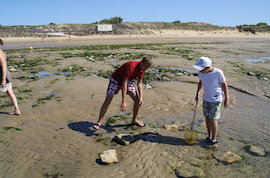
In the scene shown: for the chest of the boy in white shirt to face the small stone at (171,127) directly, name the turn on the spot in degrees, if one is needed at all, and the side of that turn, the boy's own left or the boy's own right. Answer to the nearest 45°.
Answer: approximately 90° to the boy's own right

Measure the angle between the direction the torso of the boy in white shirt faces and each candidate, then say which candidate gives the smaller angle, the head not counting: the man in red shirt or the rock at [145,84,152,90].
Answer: the man in red shirt

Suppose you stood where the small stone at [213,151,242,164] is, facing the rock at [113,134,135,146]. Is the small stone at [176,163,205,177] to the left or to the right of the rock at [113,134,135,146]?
left

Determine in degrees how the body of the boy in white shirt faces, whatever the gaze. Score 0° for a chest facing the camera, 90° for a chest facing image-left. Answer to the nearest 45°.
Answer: approximately 45°

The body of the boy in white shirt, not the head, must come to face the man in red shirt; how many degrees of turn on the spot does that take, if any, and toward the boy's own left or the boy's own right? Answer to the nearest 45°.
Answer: approximately 45° to the boy's own right

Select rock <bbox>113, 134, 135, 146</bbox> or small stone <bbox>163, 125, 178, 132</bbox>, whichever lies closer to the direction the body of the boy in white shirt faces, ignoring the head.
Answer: the rock
